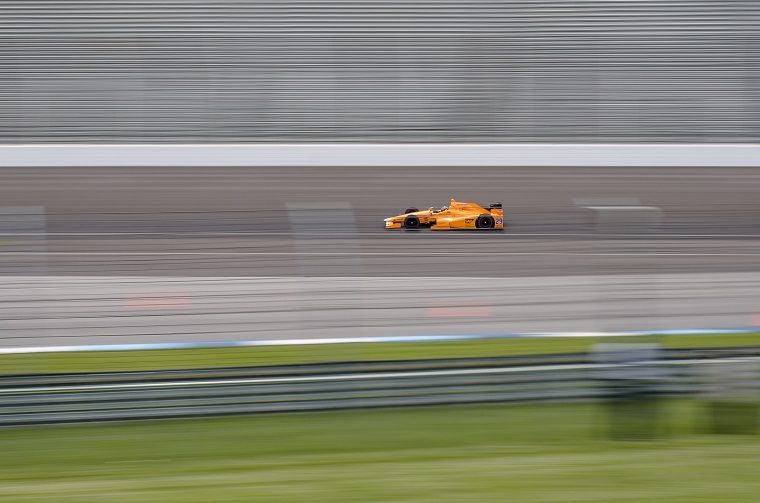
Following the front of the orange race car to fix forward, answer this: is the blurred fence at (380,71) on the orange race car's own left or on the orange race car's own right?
on the orange race car's own right

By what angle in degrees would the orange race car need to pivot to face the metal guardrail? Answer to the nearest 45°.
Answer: approximately 90° to its left

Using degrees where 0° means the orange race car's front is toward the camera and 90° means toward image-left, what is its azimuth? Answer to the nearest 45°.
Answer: approximately 90°

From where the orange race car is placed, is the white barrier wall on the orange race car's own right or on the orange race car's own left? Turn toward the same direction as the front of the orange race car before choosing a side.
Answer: on the orange race car's own right
